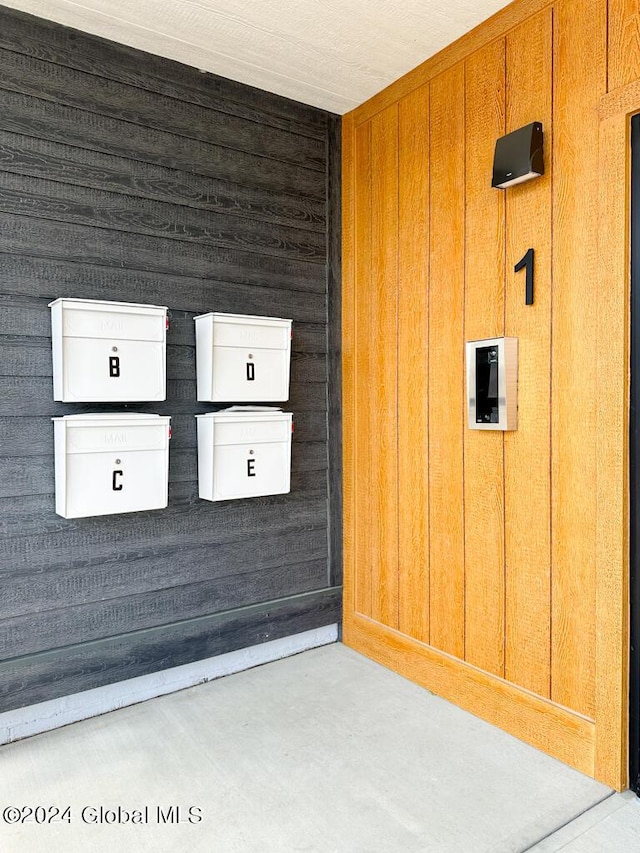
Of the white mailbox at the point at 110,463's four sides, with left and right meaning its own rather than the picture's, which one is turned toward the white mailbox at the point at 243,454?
left

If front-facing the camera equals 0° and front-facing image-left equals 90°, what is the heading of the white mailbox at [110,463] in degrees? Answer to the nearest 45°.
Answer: approximately 0°

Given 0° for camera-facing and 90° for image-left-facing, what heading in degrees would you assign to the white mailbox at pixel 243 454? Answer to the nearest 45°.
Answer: approximately 315°

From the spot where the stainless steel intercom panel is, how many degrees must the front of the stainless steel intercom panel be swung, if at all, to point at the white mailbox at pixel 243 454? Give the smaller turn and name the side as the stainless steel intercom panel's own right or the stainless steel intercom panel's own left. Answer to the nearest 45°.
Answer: approximately 45° to the stainless steel intercom panel's own right

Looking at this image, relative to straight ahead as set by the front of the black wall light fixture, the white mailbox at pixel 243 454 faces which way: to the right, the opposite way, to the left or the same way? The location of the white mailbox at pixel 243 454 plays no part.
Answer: to the left

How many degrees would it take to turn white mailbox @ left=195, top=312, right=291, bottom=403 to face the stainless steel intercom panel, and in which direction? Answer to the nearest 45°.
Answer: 0° — it already faces it

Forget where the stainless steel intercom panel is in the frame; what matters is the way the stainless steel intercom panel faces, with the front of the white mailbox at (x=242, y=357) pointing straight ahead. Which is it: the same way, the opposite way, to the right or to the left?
to the right

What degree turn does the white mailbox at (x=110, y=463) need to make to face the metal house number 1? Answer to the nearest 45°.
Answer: approximately 90° to its left

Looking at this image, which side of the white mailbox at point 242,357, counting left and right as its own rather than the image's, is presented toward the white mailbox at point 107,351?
right

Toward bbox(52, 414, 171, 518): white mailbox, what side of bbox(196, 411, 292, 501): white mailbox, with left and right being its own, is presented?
right
